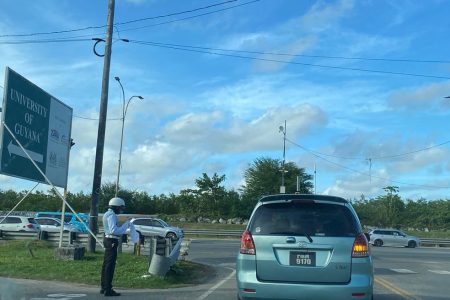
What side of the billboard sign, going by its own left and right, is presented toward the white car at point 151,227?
left

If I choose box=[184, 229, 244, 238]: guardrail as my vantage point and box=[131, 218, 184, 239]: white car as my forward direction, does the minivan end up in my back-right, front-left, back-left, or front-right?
front-left

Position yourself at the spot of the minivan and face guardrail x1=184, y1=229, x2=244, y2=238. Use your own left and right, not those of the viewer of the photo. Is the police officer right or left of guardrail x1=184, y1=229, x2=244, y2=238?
left

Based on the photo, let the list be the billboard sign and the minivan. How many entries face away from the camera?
1

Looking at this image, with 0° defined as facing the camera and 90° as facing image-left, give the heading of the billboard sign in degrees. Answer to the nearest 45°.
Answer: approximately 315°

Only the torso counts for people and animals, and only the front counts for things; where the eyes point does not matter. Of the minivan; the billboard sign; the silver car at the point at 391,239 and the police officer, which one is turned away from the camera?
the minivan

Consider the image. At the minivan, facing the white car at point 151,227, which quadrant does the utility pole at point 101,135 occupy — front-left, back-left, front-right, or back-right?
front-left

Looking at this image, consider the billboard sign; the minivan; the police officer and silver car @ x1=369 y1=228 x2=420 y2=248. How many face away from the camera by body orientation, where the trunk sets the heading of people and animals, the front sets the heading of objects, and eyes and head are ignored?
1

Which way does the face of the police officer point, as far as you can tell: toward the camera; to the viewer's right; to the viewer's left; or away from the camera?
to the viewer's right

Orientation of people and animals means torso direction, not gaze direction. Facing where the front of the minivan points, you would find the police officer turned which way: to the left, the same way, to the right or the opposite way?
to the right

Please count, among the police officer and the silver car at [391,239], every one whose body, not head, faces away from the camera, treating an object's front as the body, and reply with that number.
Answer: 0

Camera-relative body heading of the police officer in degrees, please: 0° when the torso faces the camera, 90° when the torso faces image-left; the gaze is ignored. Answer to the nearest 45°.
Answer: approximately 270°

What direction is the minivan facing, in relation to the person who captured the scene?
facing away from the viewer

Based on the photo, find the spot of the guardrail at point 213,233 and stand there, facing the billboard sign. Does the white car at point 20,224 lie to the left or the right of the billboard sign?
right
